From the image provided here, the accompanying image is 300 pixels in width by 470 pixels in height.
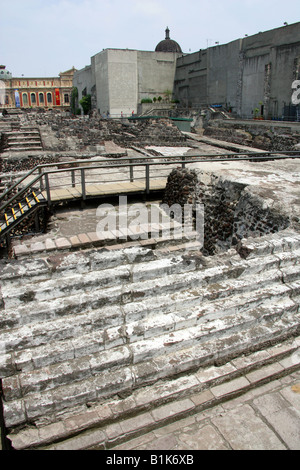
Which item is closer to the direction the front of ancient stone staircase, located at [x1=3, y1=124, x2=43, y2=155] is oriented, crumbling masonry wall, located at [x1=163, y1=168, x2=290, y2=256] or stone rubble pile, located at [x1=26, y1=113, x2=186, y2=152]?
the crumbling masonry wall

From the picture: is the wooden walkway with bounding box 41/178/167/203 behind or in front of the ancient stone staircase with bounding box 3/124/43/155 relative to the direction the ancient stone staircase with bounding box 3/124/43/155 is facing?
in front

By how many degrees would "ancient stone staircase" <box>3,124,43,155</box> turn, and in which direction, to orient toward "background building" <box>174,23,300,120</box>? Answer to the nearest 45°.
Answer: approximately 135° to its left

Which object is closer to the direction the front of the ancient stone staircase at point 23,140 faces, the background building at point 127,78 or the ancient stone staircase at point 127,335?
the ancient stone staircase

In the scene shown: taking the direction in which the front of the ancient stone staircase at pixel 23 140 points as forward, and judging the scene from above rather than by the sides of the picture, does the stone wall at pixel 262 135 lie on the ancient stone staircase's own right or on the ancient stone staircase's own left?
on the ancient stone staircase's own left

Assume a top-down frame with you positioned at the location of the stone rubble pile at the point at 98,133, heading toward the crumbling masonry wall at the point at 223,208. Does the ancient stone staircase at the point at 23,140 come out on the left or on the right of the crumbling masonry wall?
right

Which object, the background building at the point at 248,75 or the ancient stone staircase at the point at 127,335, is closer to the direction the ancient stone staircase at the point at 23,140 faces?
the ancient stone staircase

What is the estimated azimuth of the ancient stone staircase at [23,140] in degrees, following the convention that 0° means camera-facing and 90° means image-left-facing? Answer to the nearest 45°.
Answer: approximately 0°

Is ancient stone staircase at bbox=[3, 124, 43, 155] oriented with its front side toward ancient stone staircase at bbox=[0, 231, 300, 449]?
yes
